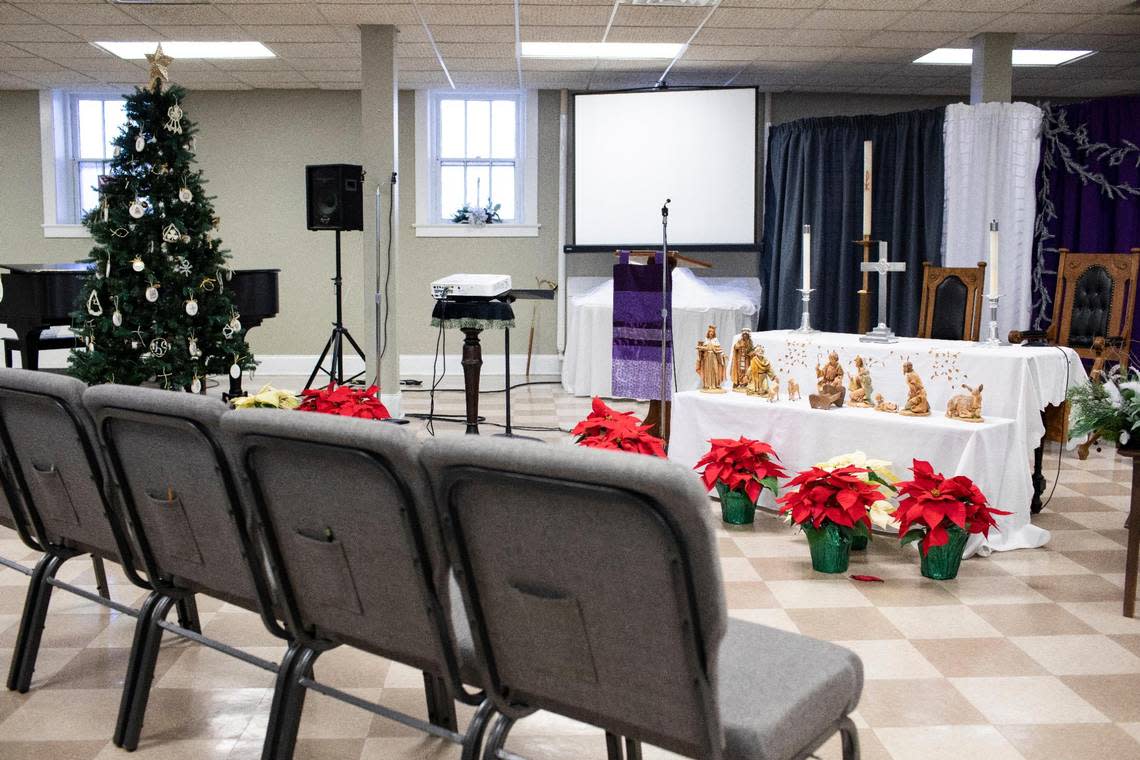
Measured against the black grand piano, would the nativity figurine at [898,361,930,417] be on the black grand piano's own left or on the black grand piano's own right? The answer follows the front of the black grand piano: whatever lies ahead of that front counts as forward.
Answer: on the black grand piano's own left

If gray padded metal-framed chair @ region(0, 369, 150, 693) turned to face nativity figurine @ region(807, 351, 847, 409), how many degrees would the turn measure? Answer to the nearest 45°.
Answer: approximately 45° to its right

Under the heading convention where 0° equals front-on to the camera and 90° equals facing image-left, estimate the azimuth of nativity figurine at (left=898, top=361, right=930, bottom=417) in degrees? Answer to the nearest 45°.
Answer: approximately 90°

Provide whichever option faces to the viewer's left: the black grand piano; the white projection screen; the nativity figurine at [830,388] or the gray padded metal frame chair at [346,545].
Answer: the black grand piano

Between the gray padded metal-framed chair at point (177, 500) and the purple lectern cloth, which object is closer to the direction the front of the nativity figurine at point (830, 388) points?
the gray padded metal-framed chair

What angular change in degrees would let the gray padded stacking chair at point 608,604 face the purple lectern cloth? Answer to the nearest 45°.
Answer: approximately 45° to its left

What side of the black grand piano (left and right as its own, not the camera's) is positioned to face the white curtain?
back

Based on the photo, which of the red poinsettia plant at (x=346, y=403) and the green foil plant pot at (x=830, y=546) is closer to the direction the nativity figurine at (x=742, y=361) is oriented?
the green foil plant pot

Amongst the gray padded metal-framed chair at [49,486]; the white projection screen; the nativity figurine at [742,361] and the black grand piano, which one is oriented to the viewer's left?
the black grand piano

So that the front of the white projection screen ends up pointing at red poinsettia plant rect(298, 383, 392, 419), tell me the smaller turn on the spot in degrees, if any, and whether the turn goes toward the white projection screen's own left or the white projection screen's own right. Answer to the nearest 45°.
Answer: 0° — it already faces it

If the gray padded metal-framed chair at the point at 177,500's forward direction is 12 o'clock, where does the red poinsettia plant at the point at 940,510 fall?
The red poinsettia plant is roughly at 1 o'clock from the gray padded metal-framed chair.

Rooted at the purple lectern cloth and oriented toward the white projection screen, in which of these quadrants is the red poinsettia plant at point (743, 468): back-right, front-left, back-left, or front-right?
back-right

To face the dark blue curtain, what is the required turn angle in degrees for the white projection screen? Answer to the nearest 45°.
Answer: approximately 90° to its left

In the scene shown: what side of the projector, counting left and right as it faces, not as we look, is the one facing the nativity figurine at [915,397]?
right

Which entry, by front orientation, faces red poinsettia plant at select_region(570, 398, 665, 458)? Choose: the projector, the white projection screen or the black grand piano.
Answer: the white projection screen
